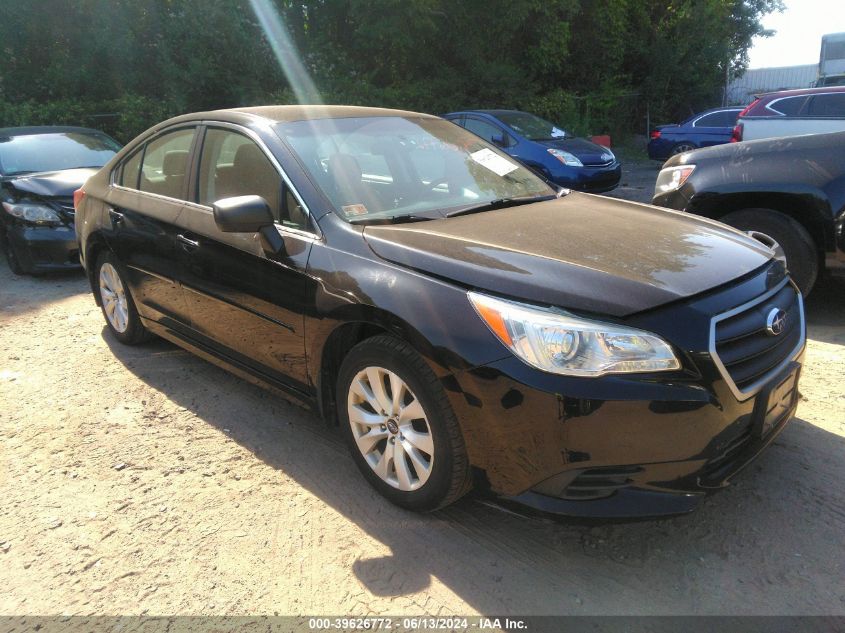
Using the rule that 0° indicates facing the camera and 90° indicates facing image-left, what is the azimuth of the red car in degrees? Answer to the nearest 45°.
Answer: approximately 270°

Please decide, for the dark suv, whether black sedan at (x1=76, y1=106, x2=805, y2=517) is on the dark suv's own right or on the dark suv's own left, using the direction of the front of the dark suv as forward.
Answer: on the dark suv's own left

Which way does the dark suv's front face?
to the viewer's left

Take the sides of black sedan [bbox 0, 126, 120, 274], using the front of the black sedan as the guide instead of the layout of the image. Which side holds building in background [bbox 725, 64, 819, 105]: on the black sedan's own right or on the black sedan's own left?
on the black sedan's own left

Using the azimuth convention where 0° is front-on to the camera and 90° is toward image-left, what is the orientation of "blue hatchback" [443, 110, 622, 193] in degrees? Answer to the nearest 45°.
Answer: approximately 315°

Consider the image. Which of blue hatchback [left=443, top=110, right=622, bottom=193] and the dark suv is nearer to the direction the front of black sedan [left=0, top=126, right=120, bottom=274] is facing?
the dark suv

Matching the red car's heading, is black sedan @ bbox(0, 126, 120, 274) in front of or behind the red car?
behind

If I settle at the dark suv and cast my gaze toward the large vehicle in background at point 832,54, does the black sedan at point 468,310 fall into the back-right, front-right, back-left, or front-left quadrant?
back-left

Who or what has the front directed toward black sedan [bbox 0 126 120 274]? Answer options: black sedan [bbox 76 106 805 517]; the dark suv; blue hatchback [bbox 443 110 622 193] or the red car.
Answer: the dark suv

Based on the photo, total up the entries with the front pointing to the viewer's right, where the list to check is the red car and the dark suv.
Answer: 1

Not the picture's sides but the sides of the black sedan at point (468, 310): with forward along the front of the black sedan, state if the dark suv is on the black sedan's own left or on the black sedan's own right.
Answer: on the black sedan's own left

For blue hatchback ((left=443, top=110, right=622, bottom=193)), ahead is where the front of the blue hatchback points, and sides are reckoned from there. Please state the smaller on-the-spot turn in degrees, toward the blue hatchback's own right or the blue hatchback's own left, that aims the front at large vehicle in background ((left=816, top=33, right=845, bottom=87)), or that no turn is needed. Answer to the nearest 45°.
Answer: approximately 90° to the blue hatchback's own left

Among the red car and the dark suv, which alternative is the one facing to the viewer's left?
the dark suv

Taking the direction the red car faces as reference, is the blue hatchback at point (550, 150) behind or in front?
behind

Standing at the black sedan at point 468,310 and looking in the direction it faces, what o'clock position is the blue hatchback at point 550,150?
The blue hatchback is roughly at 8 o'clock from the black sedan.

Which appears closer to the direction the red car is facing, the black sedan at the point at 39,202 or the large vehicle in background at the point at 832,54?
the large vehicle in background
